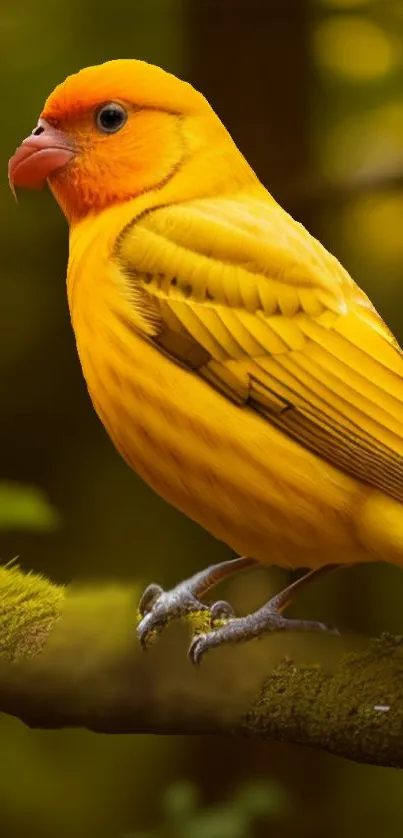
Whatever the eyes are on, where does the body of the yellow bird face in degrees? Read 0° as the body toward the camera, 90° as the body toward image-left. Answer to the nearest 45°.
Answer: approximately 90°
